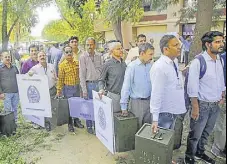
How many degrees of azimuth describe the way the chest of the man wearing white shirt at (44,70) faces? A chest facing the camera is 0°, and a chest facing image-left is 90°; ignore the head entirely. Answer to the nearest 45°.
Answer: approximately 0°

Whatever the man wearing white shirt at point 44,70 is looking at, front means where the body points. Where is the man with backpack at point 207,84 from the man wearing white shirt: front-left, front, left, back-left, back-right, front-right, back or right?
front-left

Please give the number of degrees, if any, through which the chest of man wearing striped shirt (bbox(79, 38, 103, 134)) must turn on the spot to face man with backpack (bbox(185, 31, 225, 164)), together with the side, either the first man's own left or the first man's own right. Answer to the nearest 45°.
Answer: approximately 45° to the first man's own left

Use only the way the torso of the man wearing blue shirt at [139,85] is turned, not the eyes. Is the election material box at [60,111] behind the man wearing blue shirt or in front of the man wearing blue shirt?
behind

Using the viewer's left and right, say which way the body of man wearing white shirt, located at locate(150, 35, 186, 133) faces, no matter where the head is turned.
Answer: facing the viewer and to the right of the viewer

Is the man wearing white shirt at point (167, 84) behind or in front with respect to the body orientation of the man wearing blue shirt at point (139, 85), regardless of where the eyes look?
in front

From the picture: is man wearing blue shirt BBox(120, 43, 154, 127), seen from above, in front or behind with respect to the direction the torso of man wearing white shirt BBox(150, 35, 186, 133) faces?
behind

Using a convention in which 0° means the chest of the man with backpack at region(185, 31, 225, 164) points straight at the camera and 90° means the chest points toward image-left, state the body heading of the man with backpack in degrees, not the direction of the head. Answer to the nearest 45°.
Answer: approximately 315°

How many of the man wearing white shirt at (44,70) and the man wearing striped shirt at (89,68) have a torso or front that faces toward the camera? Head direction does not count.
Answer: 2

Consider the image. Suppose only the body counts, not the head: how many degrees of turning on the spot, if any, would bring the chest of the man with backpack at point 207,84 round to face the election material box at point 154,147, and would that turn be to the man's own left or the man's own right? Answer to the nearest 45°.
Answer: approximately 90° to the man's own right
